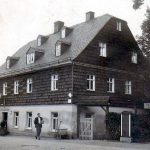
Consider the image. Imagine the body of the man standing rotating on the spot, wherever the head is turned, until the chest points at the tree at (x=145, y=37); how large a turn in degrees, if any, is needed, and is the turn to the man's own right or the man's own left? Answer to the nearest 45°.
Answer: approximately 90° to the man's own left

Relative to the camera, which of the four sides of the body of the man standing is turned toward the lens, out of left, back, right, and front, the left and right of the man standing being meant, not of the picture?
front

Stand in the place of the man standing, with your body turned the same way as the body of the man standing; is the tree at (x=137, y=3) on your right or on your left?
on your left
